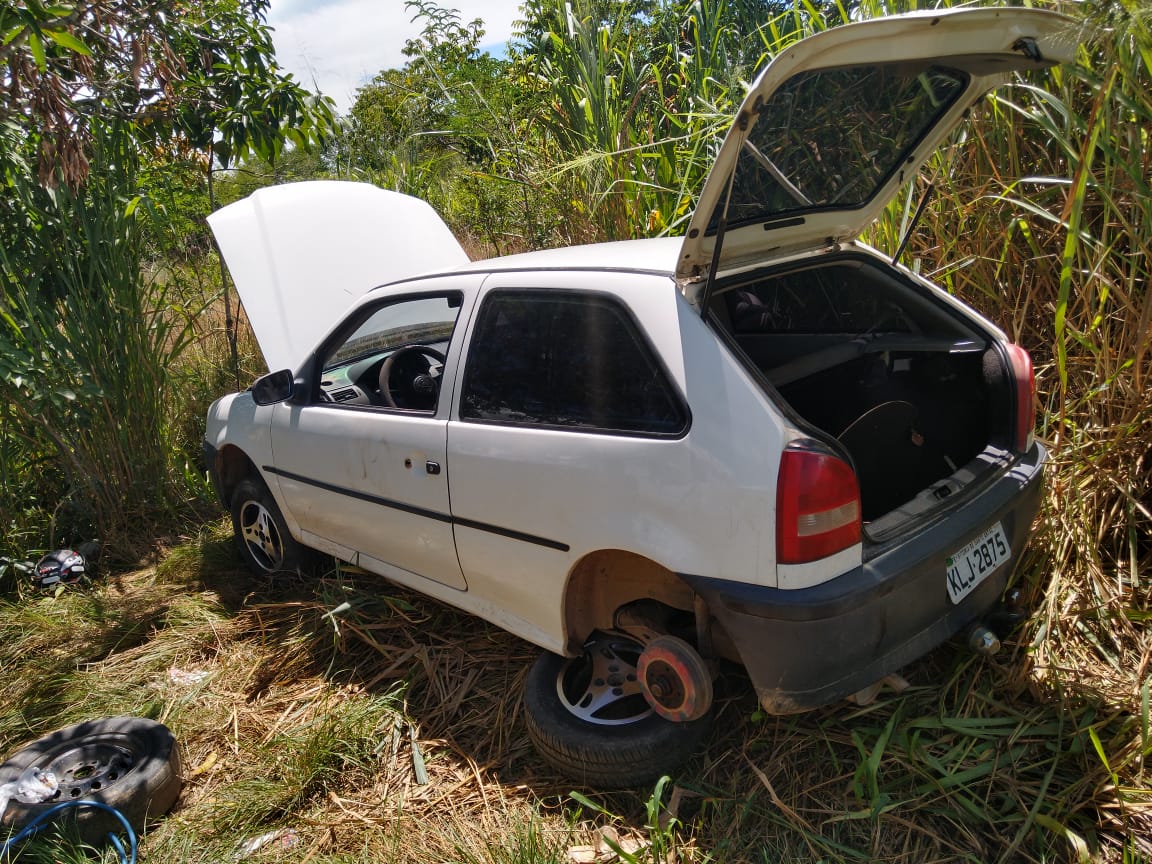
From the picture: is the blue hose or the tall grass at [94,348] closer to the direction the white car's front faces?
the tall grass

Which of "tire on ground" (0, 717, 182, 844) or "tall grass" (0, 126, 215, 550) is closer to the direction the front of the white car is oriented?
the tall grass

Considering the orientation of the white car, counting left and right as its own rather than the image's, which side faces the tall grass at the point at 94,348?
front

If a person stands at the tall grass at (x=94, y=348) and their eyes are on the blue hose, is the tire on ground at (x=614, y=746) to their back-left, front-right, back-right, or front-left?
front-left

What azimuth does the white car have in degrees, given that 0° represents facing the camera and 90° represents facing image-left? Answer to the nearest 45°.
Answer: approximately 135°

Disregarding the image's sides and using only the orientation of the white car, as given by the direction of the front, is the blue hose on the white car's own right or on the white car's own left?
on the white car's own left

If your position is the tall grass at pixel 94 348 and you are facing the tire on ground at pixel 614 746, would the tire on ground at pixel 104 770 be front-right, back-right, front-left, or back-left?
front-right

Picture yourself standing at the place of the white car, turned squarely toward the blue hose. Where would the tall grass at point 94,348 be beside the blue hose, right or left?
right

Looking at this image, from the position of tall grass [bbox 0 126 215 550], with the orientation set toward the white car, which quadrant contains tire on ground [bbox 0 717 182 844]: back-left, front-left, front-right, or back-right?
front-right

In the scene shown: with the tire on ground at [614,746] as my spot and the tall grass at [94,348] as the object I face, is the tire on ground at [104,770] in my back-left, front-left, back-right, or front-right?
front-left
